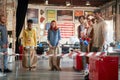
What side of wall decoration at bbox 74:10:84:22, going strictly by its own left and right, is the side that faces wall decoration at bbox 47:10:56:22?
right

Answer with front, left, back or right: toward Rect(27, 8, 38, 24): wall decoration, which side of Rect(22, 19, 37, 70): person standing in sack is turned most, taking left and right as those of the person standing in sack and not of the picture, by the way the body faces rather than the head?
back

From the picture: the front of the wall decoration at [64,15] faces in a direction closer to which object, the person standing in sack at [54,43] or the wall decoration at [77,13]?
the person standing in sack

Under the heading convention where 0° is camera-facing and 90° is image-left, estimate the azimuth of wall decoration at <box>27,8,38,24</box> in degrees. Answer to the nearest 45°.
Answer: approximately 0°

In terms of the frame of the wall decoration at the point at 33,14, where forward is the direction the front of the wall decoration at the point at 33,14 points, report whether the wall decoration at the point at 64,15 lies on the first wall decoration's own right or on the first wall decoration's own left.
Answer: on the first wall decoration's own left

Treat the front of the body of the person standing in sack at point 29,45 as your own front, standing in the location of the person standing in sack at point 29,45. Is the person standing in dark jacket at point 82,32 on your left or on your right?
on your left

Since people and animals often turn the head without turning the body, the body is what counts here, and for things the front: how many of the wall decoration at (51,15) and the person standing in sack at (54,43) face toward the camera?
2
